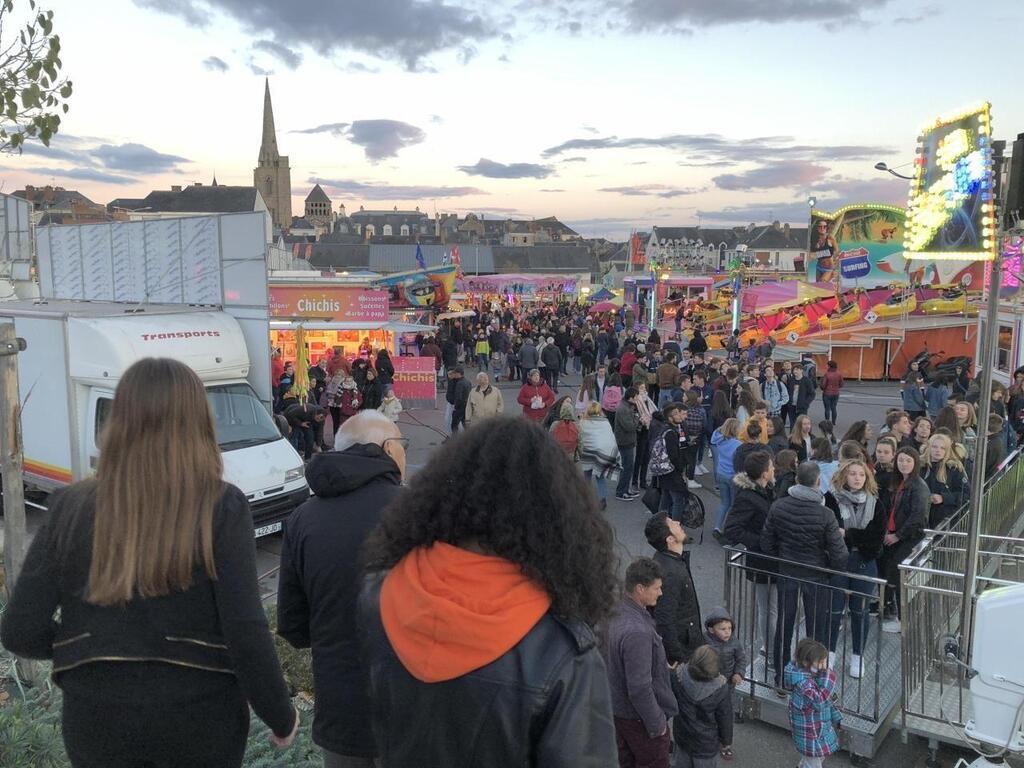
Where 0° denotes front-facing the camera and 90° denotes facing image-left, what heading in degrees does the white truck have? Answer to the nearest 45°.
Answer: approximately 315°

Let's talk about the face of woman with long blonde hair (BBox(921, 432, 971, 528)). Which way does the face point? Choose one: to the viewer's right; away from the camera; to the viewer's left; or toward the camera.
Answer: toward the camera

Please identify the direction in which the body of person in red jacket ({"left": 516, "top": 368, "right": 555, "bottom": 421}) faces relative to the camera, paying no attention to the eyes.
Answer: toward the camera

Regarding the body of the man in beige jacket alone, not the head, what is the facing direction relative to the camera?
toward the camera

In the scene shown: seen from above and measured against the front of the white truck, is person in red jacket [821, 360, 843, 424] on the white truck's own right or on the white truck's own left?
on the white truck's own left

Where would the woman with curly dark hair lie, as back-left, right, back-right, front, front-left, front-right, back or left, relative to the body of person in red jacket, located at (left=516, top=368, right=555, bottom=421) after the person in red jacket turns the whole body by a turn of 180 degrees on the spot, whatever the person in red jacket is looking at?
back

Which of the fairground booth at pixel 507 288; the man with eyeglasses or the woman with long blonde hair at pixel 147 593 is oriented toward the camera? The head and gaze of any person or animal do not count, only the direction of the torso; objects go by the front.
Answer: the fairground booth

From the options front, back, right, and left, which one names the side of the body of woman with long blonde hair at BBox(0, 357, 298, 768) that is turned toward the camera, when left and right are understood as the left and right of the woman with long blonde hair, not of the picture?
back

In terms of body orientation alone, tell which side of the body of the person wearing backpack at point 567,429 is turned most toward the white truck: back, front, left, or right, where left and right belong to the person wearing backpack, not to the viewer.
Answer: left

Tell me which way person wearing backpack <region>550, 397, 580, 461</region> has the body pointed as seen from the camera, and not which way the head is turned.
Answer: away from the camera

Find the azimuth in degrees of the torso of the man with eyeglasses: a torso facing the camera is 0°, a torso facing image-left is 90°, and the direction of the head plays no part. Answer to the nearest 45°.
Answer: approximately 225°

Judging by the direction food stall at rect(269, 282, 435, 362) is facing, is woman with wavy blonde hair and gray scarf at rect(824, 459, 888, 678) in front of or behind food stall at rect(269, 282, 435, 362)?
in front

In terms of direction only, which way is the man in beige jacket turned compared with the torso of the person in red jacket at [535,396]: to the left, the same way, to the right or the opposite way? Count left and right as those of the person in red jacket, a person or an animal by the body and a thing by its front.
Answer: the same way

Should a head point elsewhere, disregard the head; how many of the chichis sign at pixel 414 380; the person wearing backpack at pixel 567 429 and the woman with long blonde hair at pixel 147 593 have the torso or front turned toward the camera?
1

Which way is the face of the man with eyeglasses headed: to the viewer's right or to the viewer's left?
to the viewer's right

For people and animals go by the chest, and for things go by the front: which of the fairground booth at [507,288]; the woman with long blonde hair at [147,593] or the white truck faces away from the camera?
the woman with long blonde hair

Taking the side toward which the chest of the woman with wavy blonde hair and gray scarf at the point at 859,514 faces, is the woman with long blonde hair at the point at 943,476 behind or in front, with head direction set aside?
behind

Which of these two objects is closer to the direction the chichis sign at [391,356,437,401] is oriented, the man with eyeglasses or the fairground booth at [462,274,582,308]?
the man with eyeglasses

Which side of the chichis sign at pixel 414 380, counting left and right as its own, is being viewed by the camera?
front
